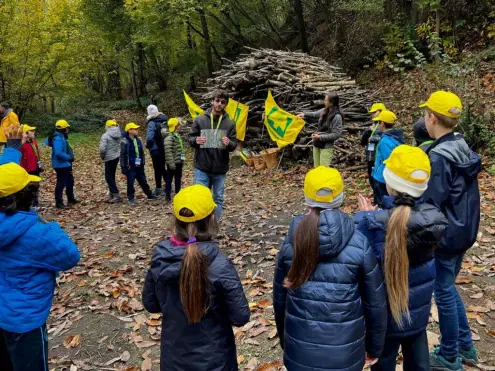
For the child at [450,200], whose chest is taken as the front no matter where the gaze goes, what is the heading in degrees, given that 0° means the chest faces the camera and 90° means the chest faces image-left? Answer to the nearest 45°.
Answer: approximately 135°

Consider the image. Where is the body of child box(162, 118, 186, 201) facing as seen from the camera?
to the viewer's right

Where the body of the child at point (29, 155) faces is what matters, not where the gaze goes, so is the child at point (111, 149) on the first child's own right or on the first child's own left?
on the first child's own left

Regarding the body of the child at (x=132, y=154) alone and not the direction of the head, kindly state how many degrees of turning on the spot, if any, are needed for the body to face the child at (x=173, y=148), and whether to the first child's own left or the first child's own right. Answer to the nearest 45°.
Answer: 0° — they already face them

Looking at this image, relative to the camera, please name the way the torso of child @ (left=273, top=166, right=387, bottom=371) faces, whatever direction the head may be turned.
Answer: away from the camera

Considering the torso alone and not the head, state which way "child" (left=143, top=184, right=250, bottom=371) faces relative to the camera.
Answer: away from the camera

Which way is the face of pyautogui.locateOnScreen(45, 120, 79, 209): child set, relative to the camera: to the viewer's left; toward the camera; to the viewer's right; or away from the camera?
to the viewer's right

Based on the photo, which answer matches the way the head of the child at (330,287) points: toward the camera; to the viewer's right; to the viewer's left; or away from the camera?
away from the camera

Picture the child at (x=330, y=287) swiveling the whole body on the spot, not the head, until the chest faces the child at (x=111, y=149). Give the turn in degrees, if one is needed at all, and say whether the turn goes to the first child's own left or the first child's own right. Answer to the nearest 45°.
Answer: approximately 45° to the first child's own left

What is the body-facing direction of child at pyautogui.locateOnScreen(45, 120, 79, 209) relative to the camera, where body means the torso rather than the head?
to the viewer's right
